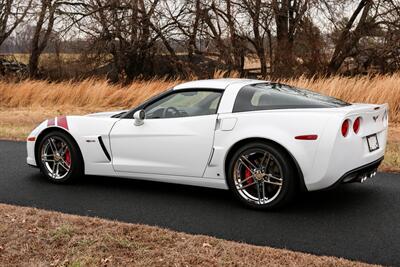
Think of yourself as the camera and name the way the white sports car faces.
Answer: facing away from the viewer and to the left of the viewer

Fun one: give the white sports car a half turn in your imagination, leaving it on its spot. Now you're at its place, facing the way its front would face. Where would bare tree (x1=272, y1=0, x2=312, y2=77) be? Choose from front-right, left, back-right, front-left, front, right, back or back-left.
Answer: back-left
